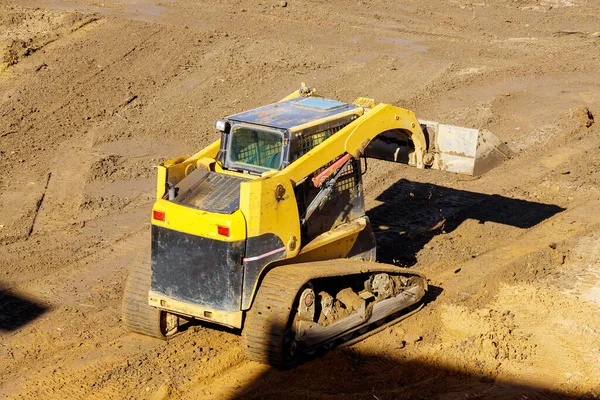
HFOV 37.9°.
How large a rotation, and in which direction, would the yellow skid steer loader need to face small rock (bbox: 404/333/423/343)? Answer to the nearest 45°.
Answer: approximately 45° to its right

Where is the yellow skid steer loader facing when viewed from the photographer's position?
facing away from the viewer and to the right of the viewer
